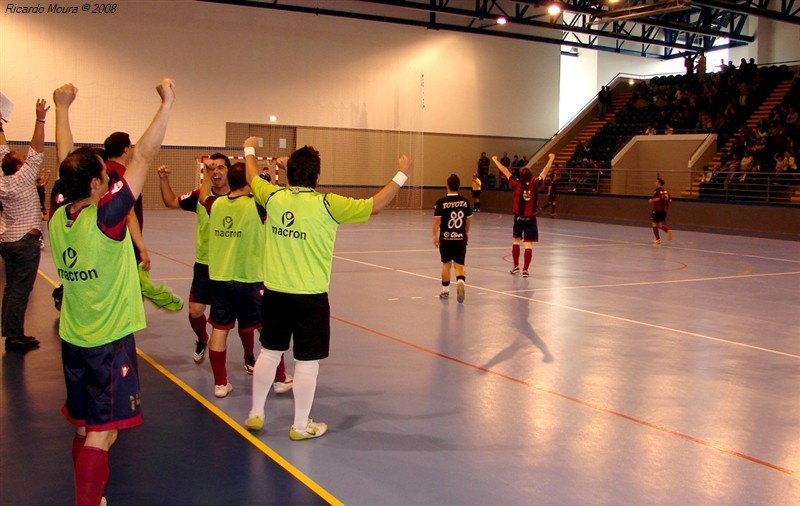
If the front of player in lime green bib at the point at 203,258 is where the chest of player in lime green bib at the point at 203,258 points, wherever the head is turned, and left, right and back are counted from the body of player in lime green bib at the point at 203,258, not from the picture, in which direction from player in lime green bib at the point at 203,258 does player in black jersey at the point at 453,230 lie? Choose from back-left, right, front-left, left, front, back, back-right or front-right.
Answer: back-left

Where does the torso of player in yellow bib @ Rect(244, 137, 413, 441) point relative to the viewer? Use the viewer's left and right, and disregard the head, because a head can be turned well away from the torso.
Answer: facing away from the viewer and to the right of the viewer

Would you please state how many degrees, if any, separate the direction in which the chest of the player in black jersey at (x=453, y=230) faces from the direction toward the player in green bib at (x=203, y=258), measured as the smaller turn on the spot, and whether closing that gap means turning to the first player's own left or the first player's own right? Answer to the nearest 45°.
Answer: approximately 135° to the first player's own left

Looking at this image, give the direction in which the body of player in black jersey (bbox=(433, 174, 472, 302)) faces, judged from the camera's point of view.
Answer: away from the camera

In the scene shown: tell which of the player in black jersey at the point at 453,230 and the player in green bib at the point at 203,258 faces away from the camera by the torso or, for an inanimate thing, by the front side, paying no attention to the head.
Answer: the player in black jersey at the point at 453,230

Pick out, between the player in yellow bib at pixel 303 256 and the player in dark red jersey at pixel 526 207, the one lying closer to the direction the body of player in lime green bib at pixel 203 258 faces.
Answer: the player in yellow bib
